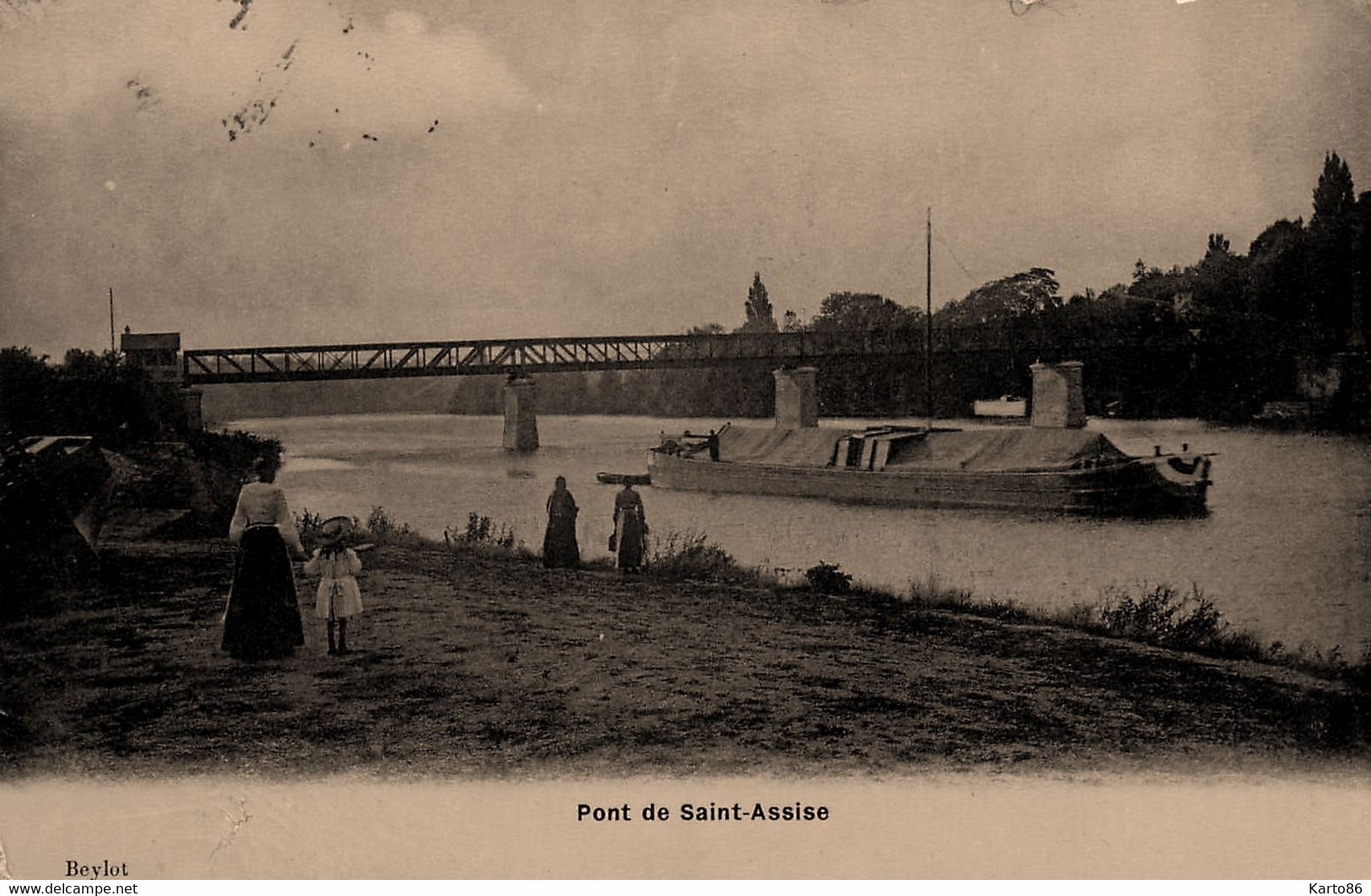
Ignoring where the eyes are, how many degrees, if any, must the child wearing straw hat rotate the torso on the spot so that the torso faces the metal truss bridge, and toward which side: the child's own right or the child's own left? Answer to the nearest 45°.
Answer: approximately 45° to the child's own right

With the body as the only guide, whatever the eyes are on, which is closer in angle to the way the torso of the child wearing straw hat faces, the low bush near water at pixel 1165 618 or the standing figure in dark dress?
the standing figure in dark dress

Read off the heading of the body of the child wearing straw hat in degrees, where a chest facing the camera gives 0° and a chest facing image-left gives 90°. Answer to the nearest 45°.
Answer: approximately 180°

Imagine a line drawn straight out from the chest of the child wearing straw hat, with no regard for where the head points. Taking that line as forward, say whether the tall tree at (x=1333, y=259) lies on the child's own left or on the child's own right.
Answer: on the child's own right
